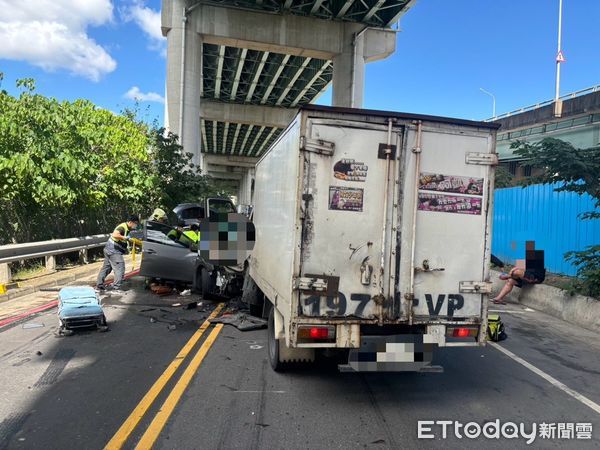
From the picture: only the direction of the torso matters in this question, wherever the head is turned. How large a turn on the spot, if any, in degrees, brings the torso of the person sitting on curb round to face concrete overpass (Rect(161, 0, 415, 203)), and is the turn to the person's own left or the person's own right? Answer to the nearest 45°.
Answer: approximately 45° to the person's own right

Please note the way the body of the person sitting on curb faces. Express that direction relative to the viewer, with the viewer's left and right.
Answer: facing to the left of the viewer

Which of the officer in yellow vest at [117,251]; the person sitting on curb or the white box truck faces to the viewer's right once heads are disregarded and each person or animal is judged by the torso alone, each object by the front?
the officer in yellow vest

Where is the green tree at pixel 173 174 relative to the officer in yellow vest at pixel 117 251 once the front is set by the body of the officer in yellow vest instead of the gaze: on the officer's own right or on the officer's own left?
on the officer's own left

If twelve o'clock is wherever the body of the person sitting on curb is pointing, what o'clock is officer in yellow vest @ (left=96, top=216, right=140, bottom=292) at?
The officer in yellow vest is roughly at 11 o'clock from the person sitting on curb.

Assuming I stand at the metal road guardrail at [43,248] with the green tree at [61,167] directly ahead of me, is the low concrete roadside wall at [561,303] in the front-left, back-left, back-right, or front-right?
back-right

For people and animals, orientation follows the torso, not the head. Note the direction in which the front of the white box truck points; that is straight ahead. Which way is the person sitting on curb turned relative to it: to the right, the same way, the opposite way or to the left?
to the left

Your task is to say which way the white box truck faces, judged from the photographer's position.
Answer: facing away from the viewer

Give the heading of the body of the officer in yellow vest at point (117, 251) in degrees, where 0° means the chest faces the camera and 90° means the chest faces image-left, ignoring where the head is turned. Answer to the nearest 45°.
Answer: approximately 270°
